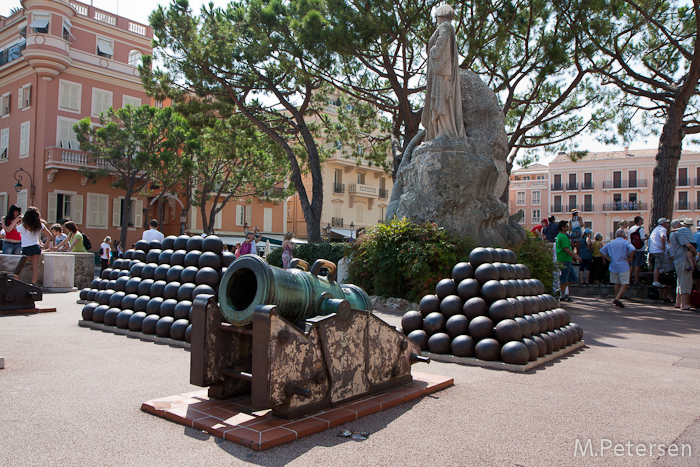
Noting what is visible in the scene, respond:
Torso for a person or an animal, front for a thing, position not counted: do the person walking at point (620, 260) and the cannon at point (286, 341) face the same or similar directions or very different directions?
very different directions

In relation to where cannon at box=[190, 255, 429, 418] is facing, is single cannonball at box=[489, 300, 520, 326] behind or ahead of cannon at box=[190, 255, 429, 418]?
behind

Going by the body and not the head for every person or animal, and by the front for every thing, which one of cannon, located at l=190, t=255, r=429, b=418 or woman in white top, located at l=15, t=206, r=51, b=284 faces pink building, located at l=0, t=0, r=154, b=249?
the woman in white top

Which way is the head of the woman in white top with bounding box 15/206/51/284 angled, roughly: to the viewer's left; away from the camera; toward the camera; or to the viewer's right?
away from the camera

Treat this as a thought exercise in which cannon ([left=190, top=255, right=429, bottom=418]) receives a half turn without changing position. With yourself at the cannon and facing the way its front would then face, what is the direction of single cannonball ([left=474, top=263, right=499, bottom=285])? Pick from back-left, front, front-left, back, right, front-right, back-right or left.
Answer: front

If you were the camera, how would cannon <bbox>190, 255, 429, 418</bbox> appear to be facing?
facing the viewer and to the left of the viewer

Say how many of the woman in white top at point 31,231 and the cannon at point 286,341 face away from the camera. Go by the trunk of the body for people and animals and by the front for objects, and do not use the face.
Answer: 1
